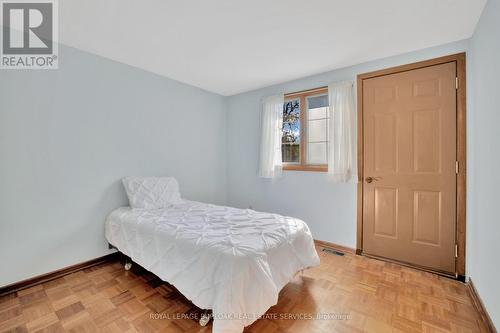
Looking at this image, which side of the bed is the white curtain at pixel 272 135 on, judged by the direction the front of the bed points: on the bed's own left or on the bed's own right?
on the bed's own left

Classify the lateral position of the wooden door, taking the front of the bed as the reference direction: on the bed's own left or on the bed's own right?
on the bed's own left

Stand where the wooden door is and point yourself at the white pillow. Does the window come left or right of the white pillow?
right

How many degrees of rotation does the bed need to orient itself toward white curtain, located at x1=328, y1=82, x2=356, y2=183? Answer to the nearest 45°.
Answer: approximately 90° to its left

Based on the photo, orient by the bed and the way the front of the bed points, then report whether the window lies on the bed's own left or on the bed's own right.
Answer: on the bed's own left

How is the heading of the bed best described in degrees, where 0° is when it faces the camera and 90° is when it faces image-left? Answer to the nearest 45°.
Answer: approximately 315°

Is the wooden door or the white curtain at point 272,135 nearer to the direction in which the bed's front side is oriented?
the wooden door
